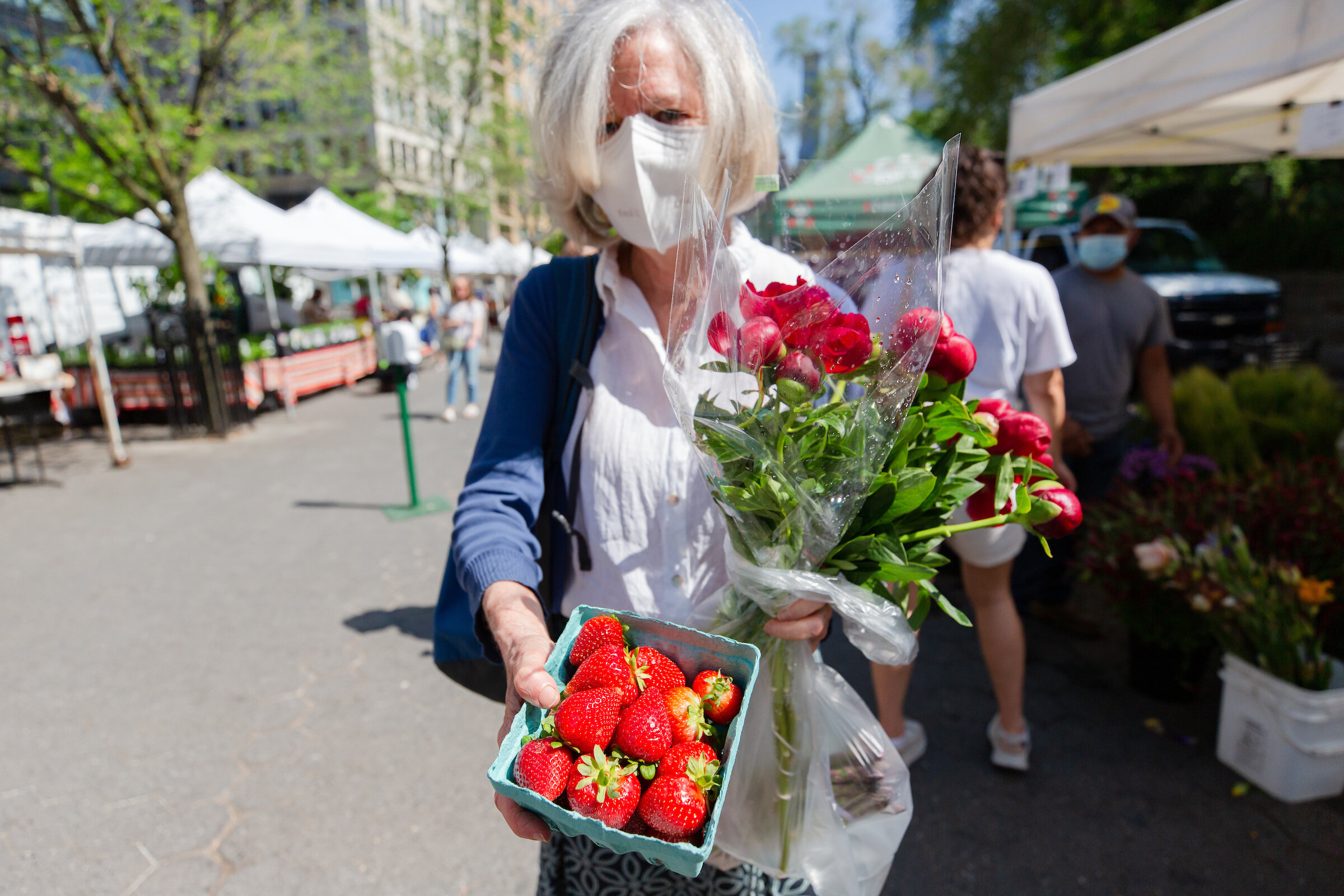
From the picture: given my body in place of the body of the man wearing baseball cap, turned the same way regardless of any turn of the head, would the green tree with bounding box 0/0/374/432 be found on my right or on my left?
on my right

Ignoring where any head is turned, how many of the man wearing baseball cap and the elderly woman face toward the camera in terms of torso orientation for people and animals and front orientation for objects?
2

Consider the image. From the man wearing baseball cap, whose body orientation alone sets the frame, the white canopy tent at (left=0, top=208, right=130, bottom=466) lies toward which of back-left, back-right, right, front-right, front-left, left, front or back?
right

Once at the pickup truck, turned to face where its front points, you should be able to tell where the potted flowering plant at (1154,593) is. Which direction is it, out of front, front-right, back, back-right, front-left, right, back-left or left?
front-right

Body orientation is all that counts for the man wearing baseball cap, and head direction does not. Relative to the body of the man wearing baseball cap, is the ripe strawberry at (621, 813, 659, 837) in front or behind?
in front

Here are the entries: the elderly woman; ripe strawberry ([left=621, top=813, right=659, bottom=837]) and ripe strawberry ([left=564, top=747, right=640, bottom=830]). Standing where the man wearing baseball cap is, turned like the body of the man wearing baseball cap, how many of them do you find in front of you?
3

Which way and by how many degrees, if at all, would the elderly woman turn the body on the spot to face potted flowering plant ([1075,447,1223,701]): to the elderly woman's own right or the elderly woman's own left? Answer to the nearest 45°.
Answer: approximately 135° to the elderly woman's own left

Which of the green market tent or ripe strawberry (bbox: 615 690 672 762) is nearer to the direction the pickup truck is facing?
the ripe strawberry

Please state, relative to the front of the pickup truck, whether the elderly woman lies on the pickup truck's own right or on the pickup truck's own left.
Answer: on the pickup truck's own right

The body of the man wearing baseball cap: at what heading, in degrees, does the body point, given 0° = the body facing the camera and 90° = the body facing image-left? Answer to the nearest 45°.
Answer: approximately 0°

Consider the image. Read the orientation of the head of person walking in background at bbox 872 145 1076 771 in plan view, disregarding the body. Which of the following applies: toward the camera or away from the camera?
away from the camera
